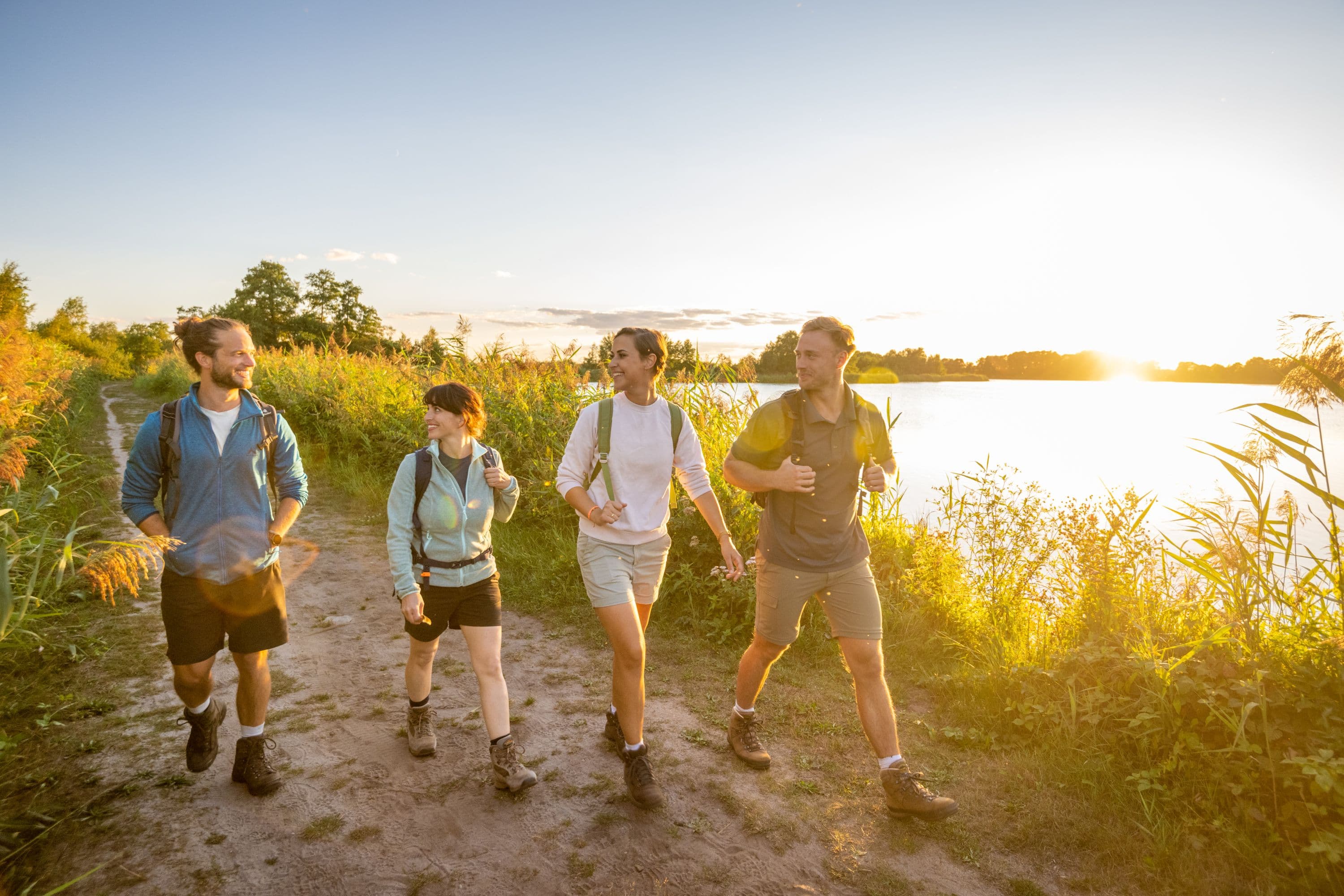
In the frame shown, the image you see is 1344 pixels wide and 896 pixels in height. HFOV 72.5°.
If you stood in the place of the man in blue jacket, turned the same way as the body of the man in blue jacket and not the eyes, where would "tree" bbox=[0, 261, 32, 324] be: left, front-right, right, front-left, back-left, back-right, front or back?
back

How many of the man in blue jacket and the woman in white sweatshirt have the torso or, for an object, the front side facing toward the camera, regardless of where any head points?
2

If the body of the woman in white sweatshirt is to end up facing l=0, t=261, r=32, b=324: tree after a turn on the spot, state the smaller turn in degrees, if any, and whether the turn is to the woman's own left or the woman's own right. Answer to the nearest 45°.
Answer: approximately 135° to the woman's own right

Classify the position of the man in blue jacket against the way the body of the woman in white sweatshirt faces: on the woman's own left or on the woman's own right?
on the woman's own right

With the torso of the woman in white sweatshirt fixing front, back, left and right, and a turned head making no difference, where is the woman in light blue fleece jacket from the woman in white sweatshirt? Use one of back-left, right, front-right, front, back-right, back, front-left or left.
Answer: right

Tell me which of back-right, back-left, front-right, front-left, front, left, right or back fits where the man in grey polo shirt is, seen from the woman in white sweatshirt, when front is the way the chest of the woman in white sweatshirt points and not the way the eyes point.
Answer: left

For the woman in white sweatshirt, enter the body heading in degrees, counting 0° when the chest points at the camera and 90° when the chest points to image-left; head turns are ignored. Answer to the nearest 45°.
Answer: approximately 0°

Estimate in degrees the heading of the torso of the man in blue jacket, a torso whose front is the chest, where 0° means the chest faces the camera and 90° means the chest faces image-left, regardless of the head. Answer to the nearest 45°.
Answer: approximately 0°

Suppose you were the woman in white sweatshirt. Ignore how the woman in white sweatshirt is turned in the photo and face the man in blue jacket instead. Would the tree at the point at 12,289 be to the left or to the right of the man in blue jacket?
right
